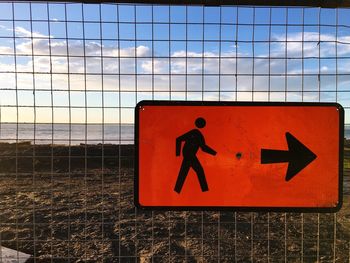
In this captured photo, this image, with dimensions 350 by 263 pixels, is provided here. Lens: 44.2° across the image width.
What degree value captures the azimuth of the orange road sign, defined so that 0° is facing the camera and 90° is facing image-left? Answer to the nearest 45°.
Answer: approximately 0°
